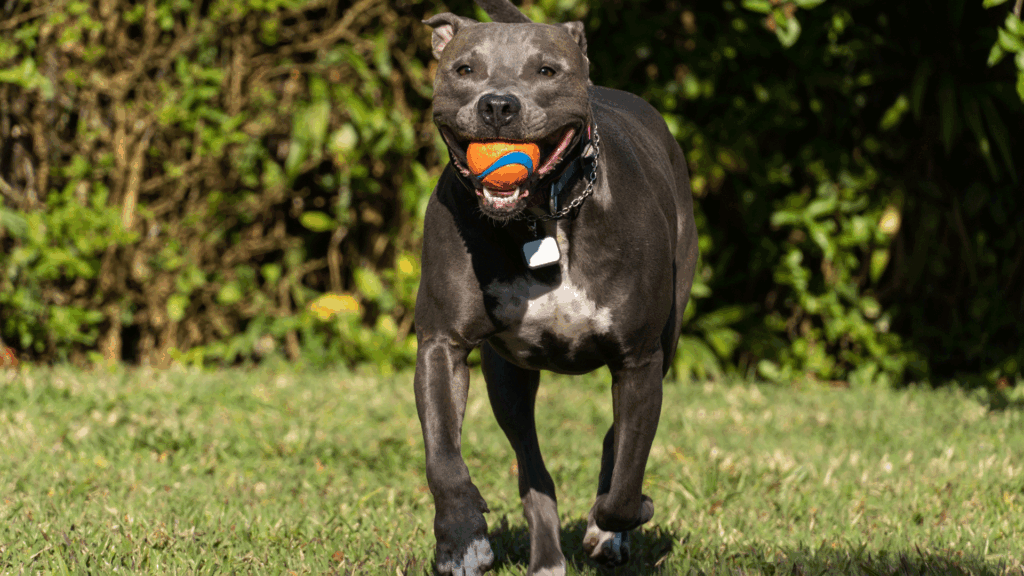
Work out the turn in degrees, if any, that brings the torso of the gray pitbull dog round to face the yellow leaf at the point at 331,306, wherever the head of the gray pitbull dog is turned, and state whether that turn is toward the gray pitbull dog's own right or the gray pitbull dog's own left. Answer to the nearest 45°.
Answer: approximately 180°

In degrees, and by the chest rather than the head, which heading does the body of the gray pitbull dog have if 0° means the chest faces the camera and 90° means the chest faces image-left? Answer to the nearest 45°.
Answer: approximately 0°
